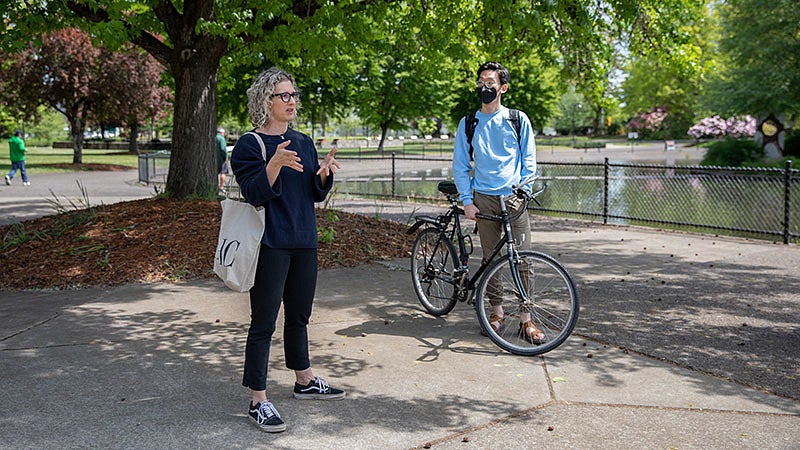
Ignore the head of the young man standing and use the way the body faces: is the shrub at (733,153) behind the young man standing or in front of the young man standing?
behind

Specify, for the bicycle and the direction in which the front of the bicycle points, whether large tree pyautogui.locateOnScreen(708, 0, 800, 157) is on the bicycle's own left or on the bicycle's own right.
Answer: on the bicycle's own left

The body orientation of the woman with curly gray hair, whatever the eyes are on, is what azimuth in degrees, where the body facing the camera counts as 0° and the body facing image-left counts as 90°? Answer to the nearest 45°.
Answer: approximately 315°

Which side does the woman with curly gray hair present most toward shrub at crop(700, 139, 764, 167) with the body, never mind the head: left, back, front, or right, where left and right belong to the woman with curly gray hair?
left

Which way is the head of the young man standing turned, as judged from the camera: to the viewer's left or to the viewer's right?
to the viewer's left

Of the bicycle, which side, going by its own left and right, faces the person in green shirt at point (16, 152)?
back

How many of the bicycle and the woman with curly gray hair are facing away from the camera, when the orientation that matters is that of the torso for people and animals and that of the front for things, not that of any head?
0

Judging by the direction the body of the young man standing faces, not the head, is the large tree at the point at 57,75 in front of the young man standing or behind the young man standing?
behind

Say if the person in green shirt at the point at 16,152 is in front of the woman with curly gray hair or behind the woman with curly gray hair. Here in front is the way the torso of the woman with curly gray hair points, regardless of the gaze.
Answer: behind

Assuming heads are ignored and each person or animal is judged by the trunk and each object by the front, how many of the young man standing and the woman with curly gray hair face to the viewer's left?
0
